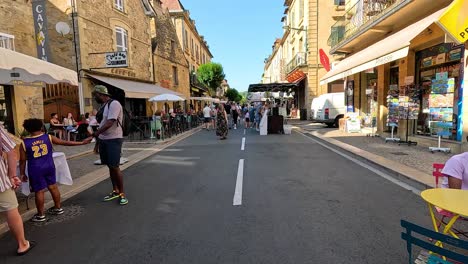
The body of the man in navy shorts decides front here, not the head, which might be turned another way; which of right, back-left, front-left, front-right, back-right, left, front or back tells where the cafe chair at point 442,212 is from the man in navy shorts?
back-left

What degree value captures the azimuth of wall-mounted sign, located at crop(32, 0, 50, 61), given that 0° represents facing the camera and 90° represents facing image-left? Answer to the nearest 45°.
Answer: approximately 0°

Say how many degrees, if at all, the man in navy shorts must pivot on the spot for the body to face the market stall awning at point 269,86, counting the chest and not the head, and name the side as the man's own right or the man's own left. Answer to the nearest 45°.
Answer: approximately 135° to the man's own right

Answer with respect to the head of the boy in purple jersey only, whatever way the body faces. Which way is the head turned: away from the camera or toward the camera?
away from the camera

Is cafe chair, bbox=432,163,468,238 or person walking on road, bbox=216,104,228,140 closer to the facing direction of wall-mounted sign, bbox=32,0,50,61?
the cafe chair

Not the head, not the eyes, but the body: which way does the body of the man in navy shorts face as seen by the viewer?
to the viewer's left

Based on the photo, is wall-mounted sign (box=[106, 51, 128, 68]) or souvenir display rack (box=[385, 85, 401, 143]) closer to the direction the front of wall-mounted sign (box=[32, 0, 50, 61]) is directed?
the souvenir display rack
